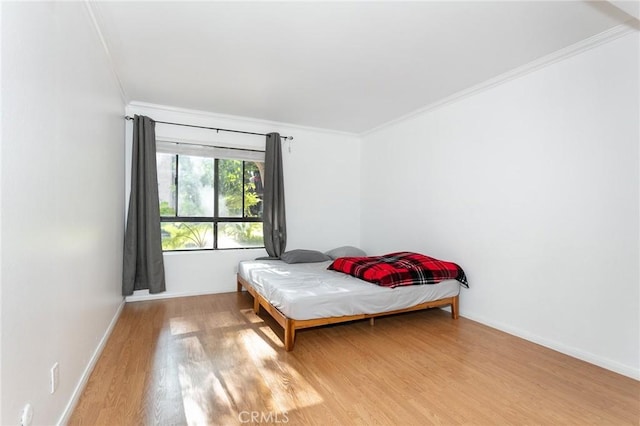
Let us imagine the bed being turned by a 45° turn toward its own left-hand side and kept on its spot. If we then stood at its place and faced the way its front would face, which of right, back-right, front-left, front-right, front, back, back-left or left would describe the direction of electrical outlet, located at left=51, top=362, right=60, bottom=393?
back-right

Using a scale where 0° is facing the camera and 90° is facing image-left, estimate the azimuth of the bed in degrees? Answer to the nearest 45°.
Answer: approximately 315°

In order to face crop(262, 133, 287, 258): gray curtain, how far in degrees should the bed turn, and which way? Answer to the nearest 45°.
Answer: approximately 180°

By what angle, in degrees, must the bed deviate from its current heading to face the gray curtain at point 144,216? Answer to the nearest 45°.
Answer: approximately 135° to its right

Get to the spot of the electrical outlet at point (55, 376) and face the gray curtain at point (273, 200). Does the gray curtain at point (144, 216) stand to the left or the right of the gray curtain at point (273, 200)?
left
